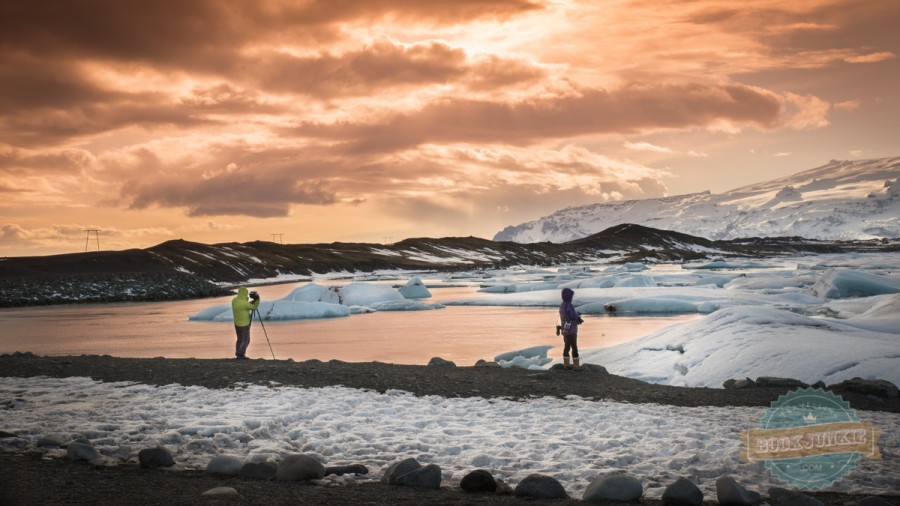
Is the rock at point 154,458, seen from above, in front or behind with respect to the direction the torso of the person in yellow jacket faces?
behind

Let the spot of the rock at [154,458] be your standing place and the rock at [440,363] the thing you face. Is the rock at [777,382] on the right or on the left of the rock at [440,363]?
right

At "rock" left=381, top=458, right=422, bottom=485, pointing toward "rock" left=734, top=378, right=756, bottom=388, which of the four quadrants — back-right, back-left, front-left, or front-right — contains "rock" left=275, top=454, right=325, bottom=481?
back-left

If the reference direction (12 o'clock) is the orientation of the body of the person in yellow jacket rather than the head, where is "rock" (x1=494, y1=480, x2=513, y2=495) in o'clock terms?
The rock is roughly at 4 o'clock from the person in yellow jacket.

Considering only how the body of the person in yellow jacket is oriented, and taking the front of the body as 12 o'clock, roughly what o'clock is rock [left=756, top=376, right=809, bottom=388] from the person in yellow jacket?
The rock is roughly at 3 o'clock from the person in yellow jacket.

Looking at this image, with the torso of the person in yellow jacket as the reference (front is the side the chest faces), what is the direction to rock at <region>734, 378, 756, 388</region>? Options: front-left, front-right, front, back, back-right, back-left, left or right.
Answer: right

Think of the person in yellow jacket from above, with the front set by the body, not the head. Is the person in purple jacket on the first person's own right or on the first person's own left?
on the first person's own right

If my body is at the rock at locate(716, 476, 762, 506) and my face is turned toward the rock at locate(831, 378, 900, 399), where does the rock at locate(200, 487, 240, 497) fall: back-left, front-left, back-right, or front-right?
back-left

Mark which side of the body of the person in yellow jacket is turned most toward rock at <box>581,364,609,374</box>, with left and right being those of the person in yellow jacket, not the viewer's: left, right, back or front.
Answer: right

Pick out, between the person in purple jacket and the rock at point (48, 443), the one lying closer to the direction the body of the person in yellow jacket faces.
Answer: the person in purple jacket

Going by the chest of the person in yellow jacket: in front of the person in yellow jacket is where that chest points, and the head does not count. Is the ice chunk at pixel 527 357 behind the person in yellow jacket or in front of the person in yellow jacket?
in front

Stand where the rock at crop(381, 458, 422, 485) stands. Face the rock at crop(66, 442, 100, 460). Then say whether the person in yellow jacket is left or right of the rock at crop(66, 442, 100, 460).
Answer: right

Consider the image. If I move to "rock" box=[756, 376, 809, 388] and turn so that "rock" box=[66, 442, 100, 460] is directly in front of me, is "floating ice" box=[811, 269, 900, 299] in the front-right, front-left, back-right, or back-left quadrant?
back-right

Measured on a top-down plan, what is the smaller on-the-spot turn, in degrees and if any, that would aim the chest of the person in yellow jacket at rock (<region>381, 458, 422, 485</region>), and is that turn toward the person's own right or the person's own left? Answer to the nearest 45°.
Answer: approximately 135° to the person's own right

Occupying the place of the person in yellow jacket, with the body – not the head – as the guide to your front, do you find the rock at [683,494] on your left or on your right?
on your right

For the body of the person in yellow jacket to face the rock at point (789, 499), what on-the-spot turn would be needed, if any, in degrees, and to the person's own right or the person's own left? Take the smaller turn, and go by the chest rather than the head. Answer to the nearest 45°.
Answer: approximately 135° to the person's own right

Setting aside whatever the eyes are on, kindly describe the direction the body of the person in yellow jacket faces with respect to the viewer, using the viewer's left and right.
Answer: facing away from the viewer and to the right of the viewer
